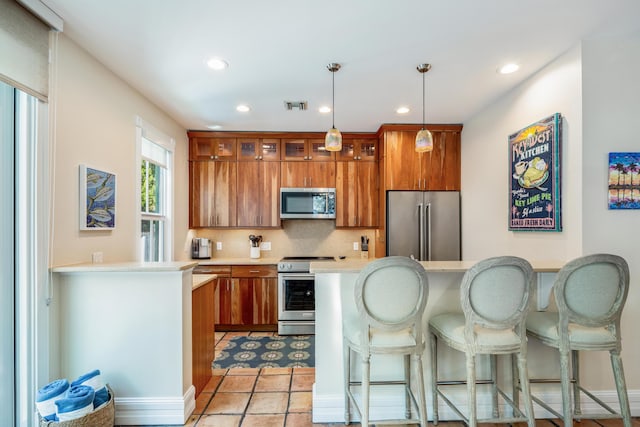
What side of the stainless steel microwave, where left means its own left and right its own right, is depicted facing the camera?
front

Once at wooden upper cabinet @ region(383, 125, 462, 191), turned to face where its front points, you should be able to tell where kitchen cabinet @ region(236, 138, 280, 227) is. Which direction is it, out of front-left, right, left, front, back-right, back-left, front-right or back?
right

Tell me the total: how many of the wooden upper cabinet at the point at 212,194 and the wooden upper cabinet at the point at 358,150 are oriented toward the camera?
2

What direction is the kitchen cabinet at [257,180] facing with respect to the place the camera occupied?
facing the viewer

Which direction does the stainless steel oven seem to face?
toward the camera

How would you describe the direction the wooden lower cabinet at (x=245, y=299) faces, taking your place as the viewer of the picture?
facing the viewer

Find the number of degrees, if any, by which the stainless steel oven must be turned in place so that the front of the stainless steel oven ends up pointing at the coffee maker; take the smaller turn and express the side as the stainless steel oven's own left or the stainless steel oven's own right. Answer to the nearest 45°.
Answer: approximately 90° to the stainless steel oven's own right

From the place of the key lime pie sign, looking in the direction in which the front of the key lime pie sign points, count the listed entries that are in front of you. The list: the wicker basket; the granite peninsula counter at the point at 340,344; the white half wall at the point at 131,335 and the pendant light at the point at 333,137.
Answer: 4

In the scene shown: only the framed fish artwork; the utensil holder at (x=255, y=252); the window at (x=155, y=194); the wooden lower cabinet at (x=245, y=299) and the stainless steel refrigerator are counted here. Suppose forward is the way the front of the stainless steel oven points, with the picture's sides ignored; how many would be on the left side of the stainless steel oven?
1

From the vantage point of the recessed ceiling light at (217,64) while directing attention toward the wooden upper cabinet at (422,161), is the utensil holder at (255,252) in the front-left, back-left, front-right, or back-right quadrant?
front-left

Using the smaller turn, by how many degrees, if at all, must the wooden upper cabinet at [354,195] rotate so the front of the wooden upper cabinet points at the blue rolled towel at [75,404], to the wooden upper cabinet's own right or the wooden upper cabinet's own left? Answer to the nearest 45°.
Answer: approximately 45° to the wooden upper cabinet's own right

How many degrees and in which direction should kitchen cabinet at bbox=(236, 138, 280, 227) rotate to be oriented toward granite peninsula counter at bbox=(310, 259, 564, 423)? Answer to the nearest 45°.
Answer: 0° — it already faces it

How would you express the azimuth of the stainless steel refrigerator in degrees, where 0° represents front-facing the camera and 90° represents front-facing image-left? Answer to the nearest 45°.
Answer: approximately 0°

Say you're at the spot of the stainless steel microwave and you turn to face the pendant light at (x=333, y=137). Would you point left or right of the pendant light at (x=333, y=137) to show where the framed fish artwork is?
right

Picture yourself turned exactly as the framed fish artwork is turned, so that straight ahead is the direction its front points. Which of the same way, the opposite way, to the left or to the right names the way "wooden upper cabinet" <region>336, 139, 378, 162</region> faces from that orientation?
to the right

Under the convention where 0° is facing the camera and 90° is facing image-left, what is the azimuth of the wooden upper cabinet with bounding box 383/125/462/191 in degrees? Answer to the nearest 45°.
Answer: approximately 0°
